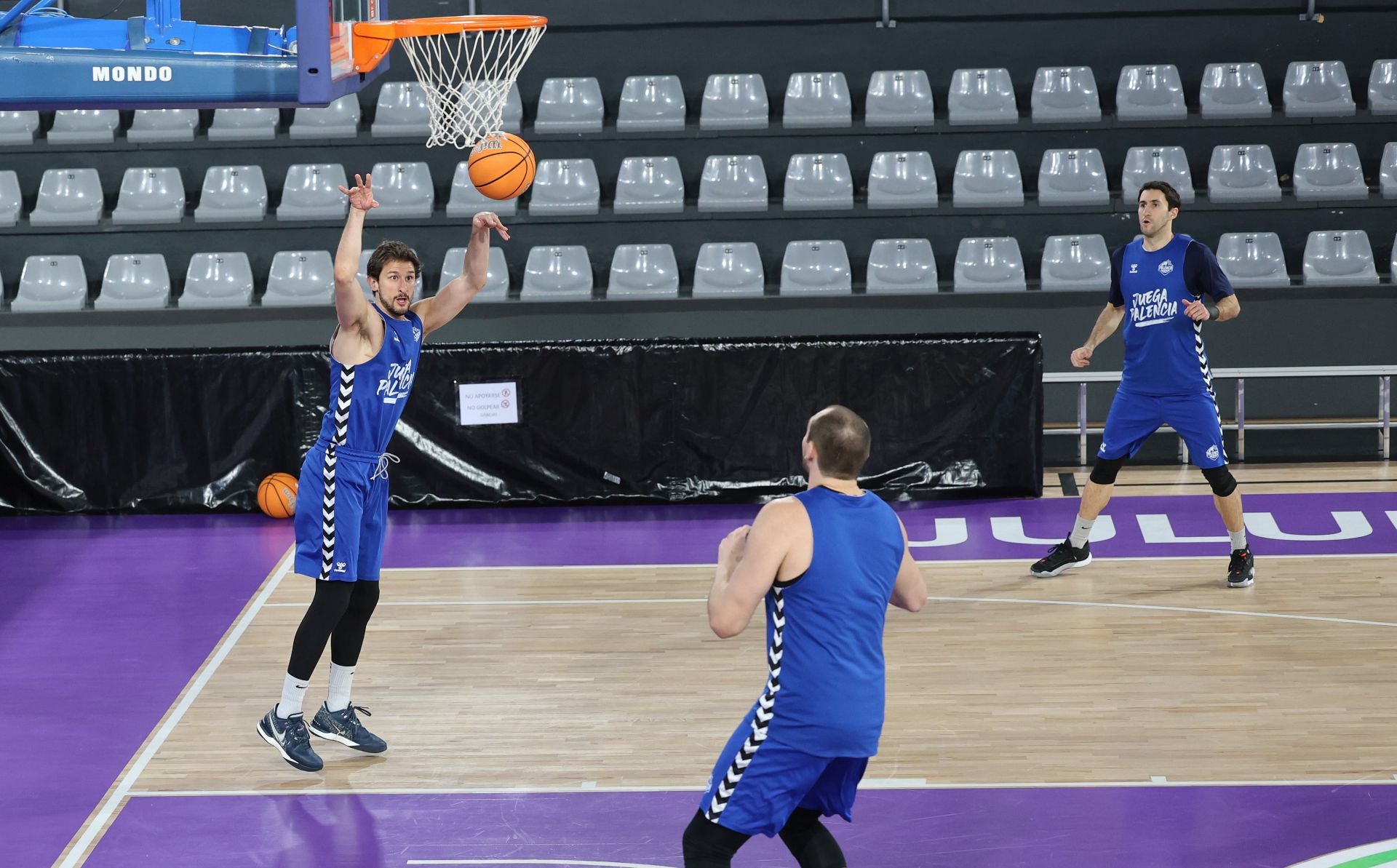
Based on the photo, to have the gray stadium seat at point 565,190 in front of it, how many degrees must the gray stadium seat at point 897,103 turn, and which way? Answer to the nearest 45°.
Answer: approximately 90° to its right

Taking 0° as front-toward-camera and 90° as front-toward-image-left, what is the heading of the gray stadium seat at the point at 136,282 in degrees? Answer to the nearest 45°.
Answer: approximately 0°

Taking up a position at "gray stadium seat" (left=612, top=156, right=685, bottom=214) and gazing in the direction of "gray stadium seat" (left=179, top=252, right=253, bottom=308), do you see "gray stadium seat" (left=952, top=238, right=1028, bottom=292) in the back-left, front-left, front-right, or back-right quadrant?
back-left

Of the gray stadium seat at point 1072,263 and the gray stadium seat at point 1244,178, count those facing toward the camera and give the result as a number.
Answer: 2

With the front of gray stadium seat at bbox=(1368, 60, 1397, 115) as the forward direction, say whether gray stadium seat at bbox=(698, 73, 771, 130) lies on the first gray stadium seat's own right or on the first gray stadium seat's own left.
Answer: on the first gray stadium seat's own right

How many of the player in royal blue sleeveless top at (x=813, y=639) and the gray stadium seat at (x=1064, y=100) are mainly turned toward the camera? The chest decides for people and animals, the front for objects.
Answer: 1

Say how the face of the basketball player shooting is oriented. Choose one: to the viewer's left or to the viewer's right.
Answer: to the viewer's right
